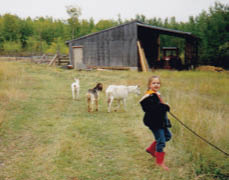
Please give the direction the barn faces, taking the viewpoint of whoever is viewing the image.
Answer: facing the viewer and to the right of the viewer

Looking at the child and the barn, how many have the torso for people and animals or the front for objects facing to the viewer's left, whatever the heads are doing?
0

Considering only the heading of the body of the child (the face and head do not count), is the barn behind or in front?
behind

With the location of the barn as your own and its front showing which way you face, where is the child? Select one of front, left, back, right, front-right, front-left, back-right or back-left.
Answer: front-right
